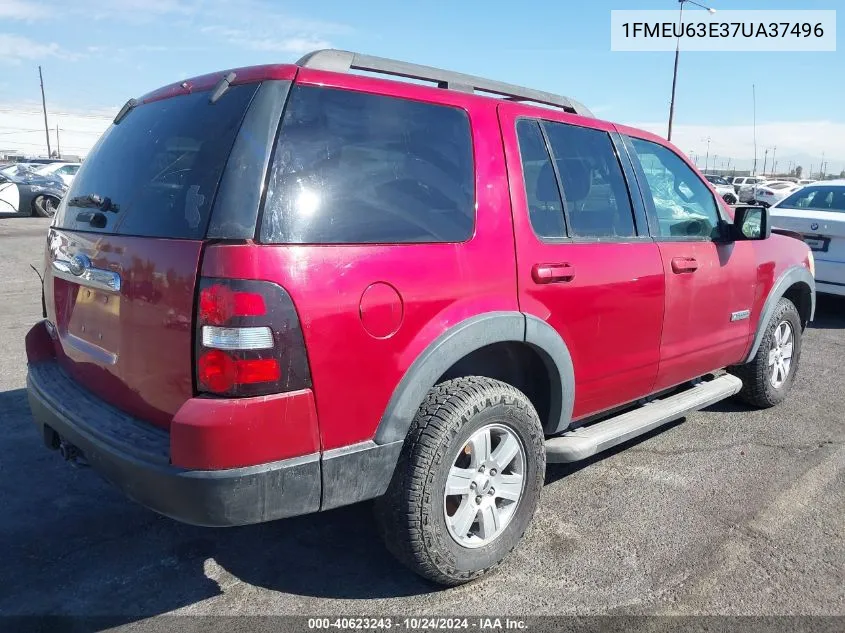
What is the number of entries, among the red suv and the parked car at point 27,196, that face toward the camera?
0

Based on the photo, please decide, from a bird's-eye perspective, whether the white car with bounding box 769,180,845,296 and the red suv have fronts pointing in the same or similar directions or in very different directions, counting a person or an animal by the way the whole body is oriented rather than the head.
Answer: same or similar directions

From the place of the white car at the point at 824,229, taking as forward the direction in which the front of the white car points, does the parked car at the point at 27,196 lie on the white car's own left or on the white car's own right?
on the white car's own left

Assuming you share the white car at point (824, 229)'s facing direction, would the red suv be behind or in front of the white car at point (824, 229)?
behind

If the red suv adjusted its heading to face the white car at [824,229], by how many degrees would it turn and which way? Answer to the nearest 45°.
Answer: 0° — it already faces it

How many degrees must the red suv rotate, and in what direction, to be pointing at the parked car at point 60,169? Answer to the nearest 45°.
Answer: approximately 90° to its left

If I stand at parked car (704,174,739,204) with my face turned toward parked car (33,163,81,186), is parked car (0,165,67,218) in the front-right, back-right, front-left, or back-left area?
front-left

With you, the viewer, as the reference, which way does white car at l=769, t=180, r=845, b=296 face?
facing away from the viewer and to the right of the viewer

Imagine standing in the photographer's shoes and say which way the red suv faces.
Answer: facing away from the viewer and to the right of the viewer
